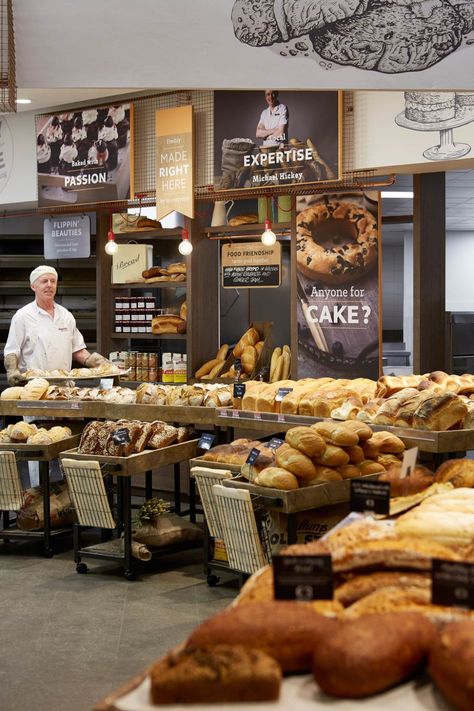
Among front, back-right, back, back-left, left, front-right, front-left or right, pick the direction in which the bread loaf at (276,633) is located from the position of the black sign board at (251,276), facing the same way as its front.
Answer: front

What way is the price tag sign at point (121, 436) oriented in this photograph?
toward the camera

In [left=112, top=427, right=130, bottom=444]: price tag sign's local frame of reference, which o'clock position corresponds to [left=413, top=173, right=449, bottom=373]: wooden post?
The wooden post is roughly at 8 o'clock from the price tag sign.

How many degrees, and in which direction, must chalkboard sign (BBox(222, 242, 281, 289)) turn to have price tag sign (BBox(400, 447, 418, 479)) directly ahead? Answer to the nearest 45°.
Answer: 0° — it already faces it

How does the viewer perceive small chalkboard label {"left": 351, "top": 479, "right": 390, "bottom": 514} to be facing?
facing the viewer

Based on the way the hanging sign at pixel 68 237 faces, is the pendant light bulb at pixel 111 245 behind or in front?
in front

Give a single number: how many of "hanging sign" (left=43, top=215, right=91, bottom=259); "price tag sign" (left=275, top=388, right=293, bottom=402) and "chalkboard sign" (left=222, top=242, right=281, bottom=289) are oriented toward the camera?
3

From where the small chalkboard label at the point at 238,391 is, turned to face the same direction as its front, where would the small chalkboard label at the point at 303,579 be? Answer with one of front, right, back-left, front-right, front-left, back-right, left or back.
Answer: front

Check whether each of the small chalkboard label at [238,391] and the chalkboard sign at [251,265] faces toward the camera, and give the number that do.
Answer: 2

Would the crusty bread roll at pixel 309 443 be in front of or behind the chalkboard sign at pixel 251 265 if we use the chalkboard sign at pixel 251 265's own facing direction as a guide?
in front

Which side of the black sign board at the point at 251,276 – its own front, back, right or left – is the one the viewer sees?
front

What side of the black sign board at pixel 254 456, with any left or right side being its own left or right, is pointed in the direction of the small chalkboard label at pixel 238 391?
back

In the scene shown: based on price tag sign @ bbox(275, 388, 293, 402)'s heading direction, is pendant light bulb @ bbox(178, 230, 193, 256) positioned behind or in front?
behind

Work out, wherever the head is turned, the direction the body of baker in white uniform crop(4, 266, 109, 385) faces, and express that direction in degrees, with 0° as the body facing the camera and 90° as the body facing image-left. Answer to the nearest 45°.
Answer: approximately 315°
